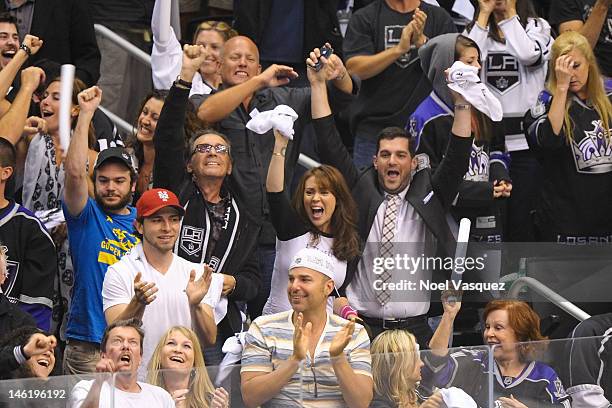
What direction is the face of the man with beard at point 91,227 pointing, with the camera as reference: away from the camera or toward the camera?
toward the camera

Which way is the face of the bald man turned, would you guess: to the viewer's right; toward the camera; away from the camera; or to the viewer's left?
toward the camera

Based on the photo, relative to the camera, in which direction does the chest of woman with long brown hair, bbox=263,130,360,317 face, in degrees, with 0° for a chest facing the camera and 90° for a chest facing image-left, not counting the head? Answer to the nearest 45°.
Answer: approximately 0°

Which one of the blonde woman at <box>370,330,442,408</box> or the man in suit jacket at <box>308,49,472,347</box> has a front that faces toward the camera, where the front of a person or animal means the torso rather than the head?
the man in suit jacket

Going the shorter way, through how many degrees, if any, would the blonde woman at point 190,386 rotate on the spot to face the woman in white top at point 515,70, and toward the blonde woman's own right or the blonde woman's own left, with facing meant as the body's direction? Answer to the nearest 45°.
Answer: approximately 135° to the blonde woman's own left

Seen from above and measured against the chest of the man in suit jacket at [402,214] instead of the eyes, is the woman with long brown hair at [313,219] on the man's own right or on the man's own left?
on the man's own right

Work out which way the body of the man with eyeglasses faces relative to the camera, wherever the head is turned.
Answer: toward the camera

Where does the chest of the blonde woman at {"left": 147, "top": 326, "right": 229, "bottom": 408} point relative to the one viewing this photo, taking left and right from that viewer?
facing the viewer
